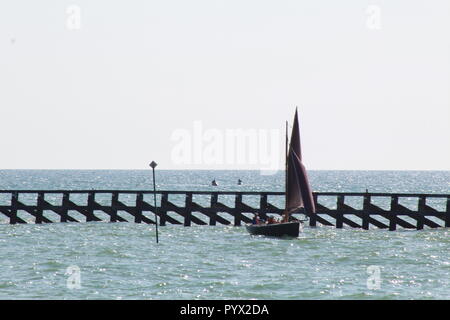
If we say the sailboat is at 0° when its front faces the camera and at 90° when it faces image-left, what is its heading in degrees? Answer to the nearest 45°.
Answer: approximately 270°
